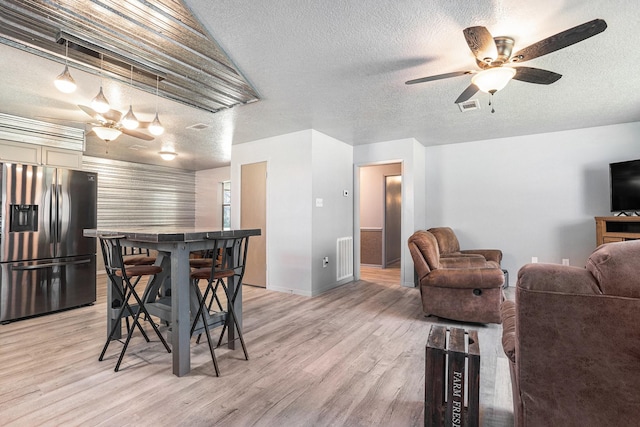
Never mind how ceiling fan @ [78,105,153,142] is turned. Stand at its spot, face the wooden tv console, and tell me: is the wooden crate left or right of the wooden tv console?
right

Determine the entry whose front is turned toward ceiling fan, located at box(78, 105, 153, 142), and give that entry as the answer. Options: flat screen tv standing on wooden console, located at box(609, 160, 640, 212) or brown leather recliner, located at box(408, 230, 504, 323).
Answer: the flat screen tv standing on wooden console

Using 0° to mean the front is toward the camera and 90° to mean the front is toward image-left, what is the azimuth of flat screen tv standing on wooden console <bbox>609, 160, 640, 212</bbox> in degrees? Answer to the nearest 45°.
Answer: approximately 45°

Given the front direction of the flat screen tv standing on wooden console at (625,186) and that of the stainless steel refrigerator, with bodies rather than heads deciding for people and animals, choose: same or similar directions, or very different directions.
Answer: very different directions
